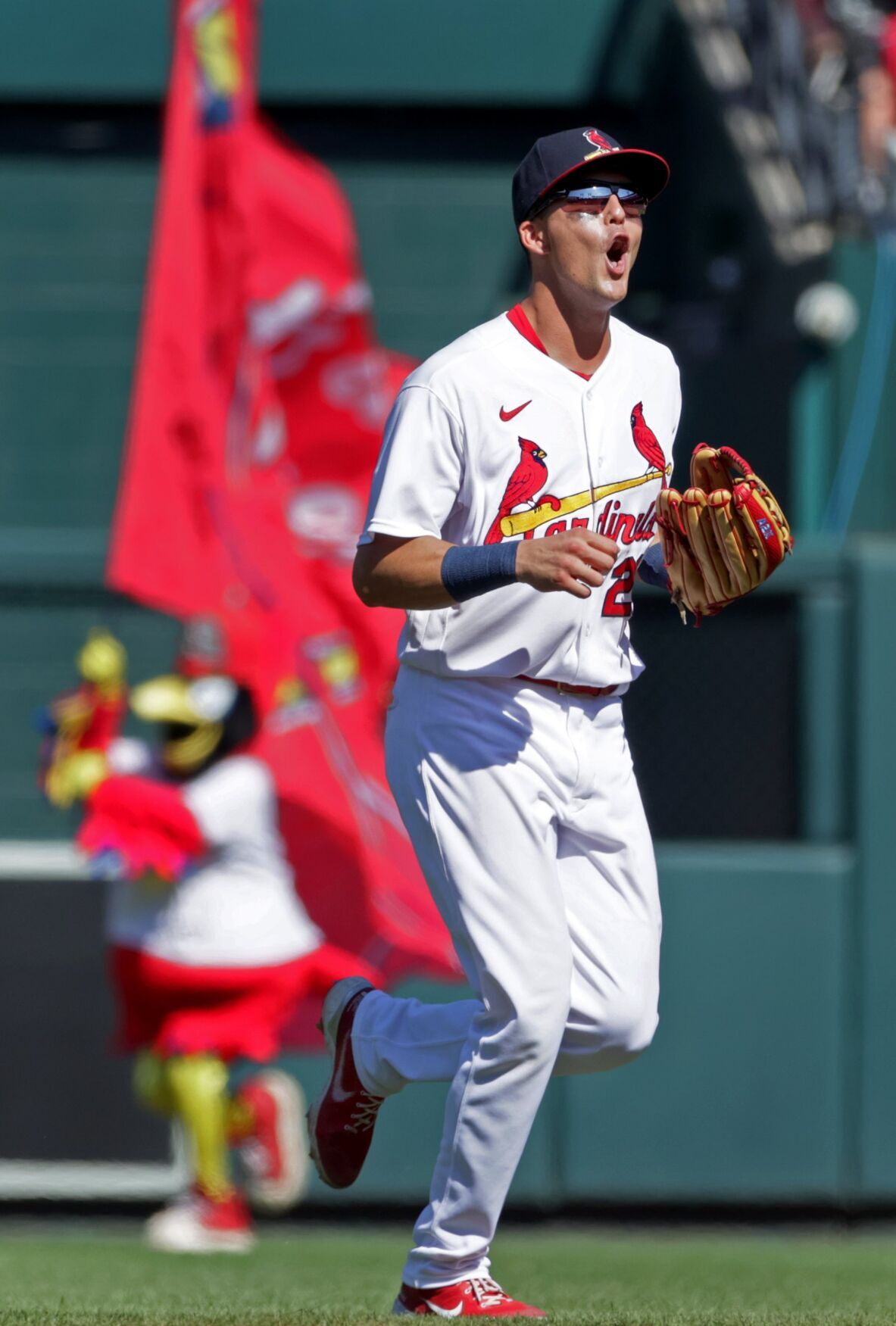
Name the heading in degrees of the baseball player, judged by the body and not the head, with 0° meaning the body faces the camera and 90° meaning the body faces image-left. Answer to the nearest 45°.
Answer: approximately 315°

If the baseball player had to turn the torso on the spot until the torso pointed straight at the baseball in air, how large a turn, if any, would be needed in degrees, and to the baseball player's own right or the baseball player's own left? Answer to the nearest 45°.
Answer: approximately 135° to the baseball player's own left

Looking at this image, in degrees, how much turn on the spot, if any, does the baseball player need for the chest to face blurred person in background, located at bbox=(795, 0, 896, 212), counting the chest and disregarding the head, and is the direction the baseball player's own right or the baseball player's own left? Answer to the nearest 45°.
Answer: approximately 135° to the baseball player's own left
